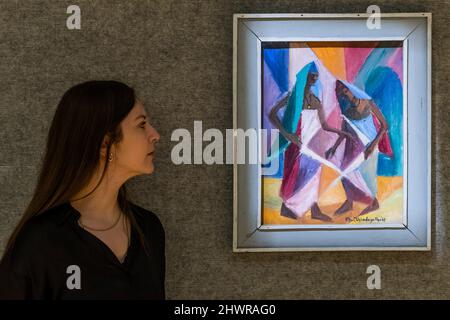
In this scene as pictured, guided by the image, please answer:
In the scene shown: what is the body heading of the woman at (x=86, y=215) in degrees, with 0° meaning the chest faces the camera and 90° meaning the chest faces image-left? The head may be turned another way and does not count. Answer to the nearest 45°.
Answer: approximately 315°

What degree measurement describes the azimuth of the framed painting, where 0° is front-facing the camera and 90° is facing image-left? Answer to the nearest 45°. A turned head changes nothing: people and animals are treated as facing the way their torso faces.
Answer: approximately 0°

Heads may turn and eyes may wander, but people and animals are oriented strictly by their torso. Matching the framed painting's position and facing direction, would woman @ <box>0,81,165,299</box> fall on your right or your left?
on your right

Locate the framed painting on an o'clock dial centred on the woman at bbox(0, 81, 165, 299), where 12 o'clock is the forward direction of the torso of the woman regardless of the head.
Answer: The framed painting is roughly at 10 o'clock from the woman.

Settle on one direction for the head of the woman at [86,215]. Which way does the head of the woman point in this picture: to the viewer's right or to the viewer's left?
to the viewer's right
